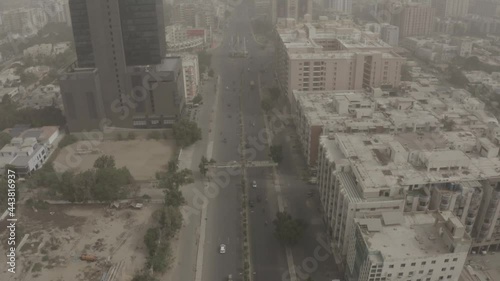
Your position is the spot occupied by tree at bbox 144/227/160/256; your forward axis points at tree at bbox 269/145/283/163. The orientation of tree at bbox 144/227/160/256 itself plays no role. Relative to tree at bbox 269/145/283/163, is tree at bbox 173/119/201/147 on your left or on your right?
left

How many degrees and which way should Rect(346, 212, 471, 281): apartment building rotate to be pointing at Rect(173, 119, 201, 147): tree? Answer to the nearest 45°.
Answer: approximately 45° to its right

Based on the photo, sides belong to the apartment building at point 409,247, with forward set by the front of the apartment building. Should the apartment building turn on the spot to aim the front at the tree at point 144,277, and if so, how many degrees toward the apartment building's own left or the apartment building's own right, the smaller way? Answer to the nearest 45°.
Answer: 0° — it already faces it

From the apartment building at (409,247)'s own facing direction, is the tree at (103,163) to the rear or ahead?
ahead

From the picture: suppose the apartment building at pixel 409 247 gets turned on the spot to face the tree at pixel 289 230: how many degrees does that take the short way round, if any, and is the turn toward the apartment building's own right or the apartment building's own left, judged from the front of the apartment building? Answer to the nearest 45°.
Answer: approximately 45° to the apartment building's own right

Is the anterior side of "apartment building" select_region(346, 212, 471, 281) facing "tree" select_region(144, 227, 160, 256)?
yes

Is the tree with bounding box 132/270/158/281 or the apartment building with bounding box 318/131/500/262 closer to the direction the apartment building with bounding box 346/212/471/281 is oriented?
the tree

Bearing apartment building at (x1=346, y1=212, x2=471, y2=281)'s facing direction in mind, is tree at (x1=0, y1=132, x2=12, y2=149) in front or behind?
in front

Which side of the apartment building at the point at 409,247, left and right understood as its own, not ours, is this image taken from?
left

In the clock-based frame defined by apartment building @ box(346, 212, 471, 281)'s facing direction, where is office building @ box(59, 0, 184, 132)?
office building @ box(59, 0, 184, 132) is roughly at 1 o'clock from apartment building @ box(346, 212, 471, 281).
